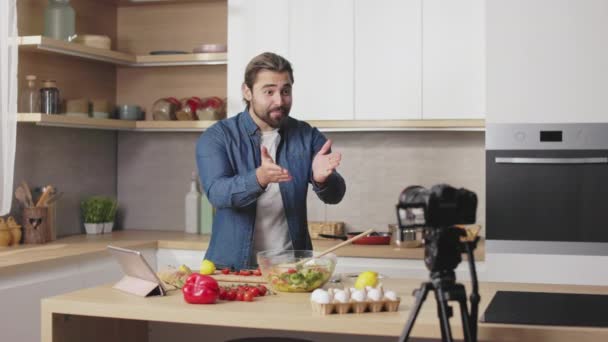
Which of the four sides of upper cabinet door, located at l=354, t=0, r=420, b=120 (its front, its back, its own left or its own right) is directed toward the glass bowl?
front

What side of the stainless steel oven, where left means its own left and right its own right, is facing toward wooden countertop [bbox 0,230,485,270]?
right

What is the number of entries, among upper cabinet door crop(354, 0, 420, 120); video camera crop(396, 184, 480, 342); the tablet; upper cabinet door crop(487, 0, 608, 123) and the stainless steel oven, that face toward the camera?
3

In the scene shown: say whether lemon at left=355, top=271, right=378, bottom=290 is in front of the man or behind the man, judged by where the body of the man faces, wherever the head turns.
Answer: in front

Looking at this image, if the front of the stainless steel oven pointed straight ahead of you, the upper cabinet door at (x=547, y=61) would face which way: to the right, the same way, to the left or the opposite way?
the same way

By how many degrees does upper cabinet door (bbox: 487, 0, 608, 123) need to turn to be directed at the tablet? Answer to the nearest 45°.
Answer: approximately 45° to its right

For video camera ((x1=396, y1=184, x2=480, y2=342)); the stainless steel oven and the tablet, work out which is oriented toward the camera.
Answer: the stainless steel oven

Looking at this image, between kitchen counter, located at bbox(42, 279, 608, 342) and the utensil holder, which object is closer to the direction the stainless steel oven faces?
the kitchen counter

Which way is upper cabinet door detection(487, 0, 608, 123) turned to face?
toward the camera

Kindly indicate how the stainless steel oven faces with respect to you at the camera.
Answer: facing the viewer

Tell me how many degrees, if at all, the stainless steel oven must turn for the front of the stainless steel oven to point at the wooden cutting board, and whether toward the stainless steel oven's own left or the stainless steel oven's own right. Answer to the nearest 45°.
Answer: approximately 45° to the stainless steel oven's own right

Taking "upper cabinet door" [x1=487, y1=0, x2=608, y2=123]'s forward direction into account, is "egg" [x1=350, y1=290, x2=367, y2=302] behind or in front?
in front

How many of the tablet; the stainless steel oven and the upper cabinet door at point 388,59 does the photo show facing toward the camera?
2

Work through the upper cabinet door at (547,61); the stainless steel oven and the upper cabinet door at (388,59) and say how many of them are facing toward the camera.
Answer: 3

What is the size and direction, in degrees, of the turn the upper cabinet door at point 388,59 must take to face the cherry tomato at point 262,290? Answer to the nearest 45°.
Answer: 0° — it already faces it

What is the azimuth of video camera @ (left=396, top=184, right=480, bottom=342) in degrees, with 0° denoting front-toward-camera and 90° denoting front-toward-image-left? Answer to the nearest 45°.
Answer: approximately 135°

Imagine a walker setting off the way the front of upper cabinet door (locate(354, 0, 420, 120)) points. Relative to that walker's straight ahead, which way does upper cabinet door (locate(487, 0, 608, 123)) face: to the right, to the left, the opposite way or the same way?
the same way
